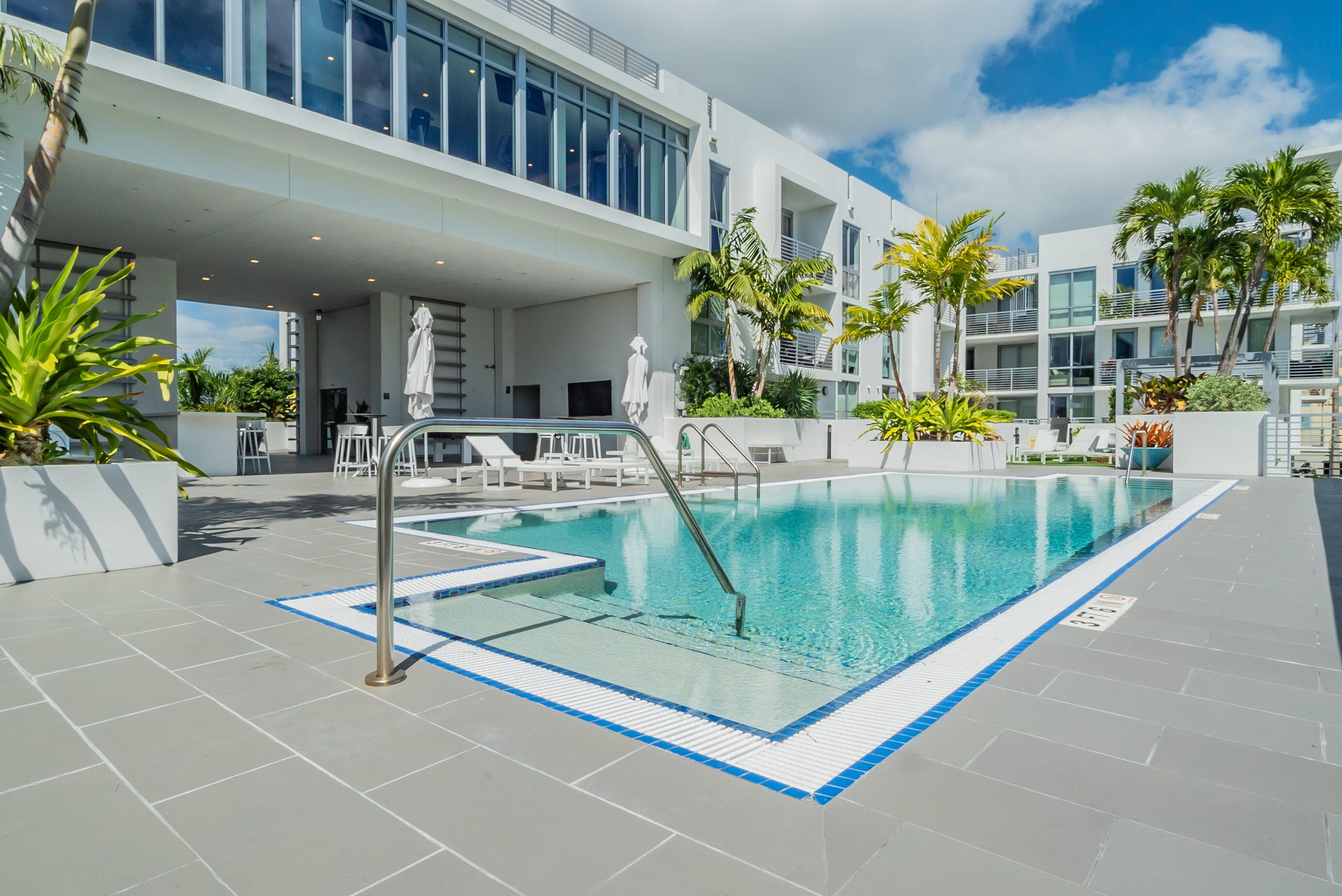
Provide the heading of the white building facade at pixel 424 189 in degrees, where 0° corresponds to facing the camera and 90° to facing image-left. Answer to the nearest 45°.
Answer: approximately 315°

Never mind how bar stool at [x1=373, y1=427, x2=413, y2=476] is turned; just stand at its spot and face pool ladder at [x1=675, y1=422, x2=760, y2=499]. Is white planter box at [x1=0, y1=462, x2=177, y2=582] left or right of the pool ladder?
right

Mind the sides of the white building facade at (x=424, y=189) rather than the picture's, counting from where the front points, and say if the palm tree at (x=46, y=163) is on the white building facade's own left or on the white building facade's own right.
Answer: on the white building facade's own right

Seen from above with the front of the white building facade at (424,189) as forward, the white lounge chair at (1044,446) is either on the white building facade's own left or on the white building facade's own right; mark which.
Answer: on the white building facade's own left

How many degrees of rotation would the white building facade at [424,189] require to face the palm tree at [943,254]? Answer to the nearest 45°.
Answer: approximately 45° to its left

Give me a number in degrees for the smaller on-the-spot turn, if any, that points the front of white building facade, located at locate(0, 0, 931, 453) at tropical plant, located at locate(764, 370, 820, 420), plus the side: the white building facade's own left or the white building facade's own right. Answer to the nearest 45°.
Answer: approximately 45° to the white building facade's own left

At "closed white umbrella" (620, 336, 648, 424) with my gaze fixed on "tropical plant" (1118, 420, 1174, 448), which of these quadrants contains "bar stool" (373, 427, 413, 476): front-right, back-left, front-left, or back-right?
back-right
